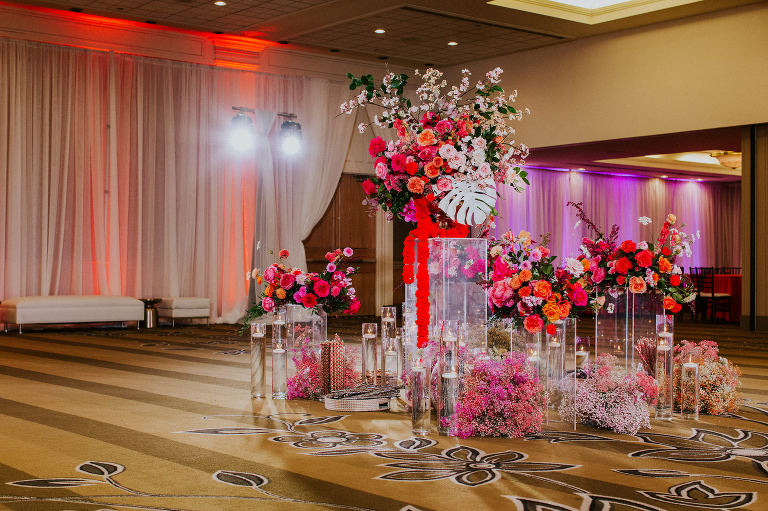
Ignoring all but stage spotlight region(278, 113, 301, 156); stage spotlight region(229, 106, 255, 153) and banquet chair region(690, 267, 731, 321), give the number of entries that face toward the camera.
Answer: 2

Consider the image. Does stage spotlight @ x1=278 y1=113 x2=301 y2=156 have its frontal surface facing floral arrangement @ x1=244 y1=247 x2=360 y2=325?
yes

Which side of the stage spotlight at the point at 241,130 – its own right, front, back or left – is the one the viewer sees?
front

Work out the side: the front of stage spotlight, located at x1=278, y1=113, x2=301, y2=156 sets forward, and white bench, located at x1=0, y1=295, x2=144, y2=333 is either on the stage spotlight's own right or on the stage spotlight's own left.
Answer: on the stage spotlight's own right

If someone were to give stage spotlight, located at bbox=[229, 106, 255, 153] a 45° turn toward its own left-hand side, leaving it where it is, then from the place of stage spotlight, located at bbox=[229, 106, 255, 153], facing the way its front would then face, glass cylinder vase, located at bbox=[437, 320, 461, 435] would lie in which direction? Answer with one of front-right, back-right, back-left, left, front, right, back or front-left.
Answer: front-right

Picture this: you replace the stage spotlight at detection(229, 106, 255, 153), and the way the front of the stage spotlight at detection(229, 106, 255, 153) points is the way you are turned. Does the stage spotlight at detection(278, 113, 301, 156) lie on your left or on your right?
on your left

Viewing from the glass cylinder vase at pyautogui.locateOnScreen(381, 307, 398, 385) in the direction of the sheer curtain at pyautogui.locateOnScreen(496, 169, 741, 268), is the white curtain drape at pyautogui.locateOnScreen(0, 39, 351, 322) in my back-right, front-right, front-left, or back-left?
front-left

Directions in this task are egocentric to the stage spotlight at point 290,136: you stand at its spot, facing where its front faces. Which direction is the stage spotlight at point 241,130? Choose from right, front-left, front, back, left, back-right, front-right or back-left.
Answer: front-right

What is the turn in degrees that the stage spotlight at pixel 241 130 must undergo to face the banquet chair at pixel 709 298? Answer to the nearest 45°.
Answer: approximately 90° to its left

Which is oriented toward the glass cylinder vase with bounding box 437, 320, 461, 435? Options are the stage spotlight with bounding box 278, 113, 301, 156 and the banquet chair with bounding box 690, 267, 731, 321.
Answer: the stage spotlight

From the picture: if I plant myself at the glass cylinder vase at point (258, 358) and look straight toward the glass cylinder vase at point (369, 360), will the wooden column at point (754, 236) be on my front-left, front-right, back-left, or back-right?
front-left

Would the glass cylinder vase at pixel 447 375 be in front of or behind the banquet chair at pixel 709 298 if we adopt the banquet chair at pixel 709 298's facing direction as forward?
behind

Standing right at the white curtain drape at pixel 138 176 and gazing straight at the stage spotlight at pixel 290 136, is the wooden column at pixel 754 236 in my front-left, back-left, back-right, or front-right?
front-right
